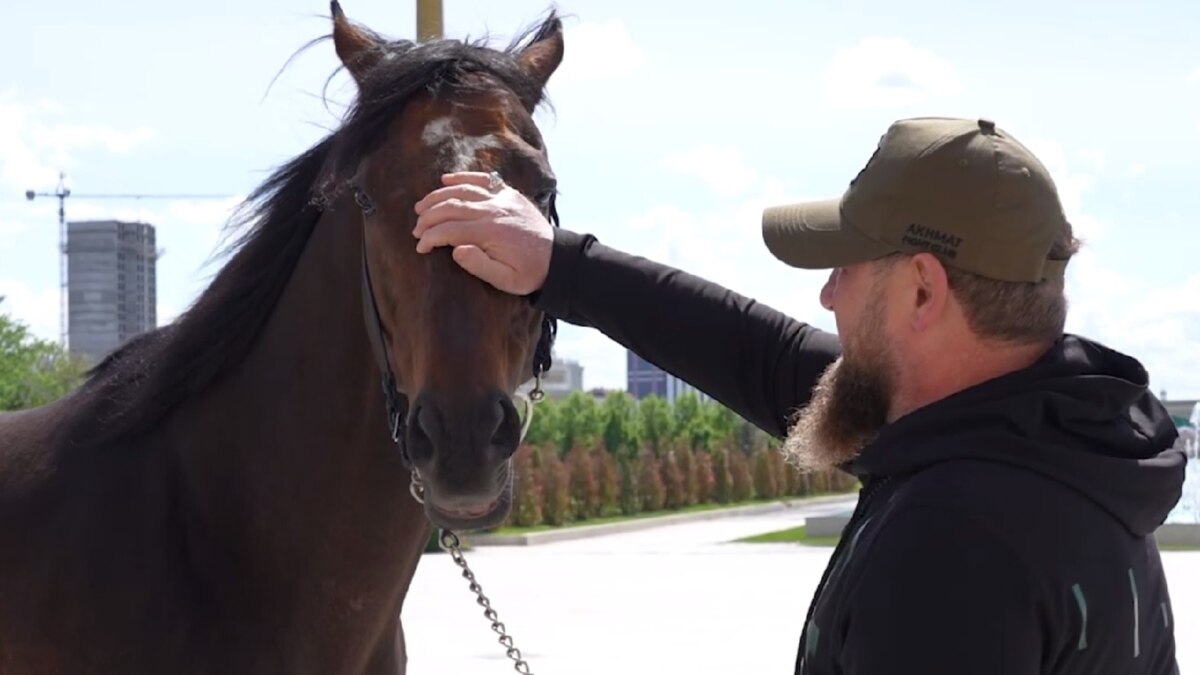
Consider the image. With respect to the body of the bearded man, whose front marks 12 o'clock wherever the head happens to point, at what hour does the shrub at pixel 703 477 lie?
The shrub is roughly at 3 o'clock from the bearded man.

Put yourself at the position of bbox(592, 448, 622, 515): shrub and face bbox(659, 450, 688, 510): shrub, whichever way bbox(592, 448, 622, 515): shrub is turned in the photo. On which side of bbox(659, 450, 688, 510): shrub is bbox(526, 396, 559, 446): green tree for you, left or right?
left

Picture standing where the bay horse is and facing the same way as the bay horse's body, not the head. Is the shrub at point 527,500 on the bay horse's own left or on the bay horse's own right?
on the bay horse's own left

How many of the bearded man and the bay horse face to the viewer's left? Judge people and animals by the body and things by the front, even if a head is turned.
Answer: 1

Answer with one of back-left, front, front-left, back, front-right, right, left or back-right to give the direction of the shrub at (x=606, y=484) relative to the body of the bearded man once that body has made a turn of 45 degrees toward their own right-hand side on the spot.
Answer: front-right

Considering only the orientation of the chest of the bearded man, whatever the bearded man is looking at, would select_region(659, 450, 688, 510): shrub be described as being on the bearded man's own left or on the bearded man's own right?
on the bearded man's own right

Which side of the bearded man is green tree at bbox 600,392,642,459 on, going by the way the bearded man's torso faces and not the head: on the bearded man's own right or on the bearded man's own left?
on the bearded man's own right

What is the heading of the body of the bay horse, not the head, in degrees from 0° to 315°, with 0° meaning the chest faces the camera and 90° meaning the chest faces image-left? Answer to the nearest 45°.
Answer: approximately 315°

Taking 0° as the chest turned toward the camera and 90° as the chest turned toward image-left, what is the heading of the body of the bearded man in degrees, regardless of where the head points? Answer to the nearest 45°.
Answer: approximately 90°

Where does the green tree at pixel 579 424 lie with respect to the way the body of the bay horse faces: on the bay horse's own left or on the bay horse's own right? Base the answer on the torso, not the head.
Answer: on the bay horse's own left

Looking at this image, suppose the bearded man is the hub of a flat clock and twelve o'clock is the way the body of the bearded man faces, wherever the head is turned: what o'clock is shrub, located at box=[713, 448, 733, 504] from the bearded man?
The shrub is roughly at 3 o'clock from the bearded man.

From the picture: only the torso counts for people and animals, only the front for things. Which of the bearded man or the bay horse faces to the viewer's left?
the bearded man
